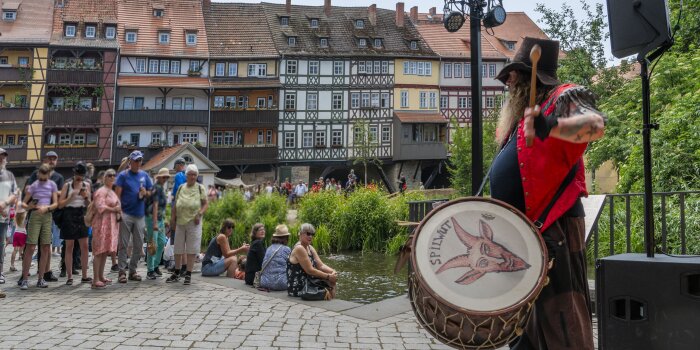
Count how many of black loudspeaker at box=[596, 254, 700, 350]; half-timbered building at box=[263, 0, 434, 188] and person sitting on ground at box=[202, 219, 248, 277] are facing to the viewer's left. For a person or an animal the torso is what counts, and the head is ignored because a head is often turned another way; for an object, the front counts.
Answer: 1

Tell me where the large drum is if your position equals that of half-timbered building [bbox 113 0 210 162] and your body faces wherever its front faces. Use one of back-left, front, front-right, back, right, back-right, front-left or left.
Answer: front

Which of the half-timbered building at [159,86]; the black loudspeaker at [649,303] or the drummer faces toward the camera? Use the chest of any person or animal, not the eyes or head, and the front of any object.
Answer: the half-timbered building

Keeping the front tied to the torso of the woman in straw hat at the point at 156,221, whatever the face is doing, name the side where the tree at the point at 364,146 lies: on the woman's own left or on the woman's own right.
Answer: on the woman's own left

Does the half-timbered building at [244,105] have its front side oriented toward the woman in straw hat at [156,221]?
yes

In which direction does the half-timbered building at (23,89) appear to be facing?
toward the camera

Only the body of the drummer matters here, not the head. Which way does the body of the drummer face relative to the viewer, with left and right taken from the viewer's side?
facing to the left of the viewer

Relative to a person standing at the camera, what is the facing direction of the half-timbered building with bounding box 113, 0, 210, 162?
facing the viewer

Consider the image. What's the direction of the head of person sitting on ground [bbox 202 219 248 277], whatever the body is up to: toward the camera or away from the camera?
toward the camera

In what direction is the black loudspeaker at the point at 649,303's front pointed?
to the viewer's left

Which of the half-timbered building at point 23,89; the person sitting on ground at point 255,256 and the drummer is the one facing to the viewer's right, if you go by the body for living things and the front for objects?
the person sitting on ground

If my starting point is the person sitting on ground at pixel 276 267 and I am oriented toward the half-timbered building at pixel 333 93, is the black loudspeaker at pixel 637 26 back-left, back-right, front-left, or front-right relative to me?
back-right
